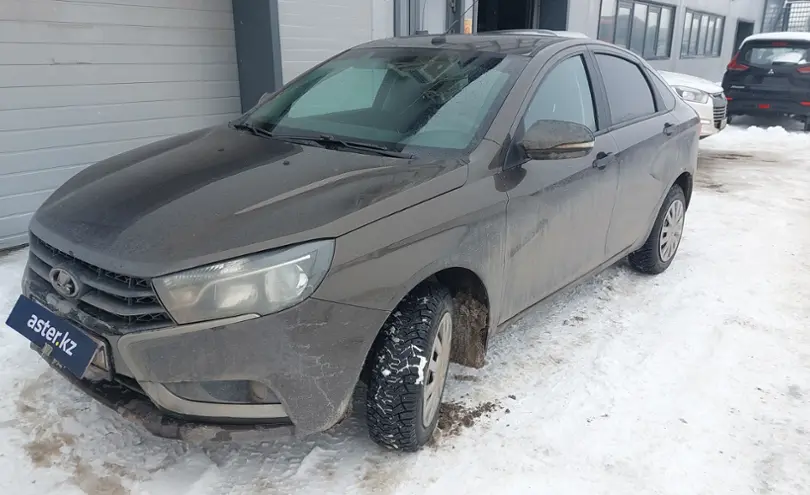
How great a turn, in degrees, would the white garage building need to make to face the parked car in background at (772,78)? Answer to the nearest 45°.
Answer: approximately 90° to its left

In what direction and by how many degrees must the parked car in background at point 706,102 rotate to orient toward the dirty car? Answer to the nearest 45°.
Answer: approximately 45° to its right

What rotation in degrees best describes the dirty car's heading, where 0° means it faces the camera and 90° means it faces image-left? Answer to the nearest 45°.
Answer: approximately 45°

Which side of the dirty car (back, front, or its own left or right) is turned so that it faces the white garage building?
right

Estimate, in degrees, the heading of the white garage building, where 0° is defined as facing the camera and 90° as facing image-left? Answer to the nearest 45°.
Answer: approximately 315°

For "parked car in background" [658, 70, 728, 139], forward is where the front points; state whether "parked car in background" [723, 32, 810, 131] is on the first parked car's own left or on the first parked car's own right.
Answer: on the first parked car's own left

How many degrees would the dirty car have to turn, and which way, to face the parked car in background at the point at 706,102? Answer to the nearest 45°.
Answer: approximately 180°

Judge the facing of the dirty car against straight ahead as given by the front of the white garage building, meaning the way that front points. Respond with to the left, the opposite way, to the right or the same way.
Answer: to the right
